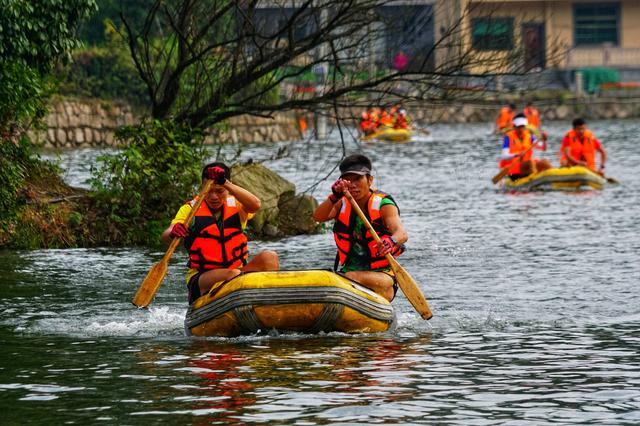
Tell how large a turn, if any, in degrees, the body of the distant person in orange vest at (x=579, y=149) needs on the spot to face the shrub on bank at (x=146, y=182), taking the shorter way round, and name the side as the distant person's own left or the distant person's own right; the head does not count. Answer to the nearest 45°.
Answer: approximately 45° to the distant person's own right

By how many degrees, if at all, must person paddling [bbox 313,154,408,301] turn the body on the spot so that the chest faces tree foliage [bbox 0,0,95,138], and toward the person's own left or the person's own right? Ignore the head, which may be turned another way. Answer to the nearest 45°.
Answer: approximately 135° to the person's own right

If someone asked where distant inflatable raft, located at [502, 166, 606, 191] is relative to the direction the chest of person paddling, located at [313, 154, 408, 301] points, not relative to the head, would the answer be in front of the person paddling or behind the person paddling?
behind

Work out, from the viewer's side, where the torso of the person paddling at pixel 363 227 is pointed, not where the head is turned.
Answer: toward the camera

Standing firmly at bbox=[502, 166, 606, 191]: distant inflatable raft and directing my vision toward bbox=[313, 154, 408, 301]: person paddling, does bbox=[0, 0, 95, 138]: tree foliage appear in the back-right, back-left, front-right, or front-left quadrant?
front-right

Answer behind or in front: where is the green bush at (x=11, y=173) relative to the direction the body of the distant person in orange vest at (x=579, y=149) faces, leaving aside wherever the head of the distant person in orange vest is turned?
in front

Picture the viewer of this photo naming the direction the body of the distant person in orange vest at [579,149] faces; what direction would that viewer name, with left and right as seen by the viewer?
facing the viewer

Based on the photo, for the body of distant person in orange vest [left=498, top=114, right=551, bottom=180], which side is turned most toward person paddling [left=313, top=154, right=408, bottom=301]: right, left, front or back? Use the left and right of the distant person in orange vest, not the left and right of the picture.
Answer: front

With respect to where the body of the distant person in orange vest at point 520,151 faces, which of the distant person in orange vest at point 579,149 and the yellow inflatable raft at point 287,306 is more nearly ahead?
the yellow inflatable raft

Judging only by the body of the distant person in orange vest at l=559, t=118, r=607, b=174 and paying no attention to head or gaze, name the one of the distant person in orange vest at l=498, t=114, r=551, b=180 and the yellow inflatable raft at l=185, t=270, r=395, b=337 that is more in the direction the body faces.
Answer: the yellow inflatable raft

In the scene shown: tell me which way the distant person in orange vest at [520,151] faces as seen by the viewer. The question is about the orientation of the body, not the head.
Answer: toward the camera

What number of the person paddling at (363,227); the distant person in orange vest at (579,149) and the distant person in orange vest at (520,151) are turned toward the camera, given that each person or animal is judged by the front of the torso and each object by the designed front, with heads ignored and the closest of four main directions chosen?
3

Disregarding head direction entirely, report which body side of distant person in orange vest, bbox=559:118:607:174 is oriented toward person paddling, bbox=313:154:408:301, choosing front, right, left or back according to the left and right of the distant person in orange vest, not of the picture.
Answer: front
